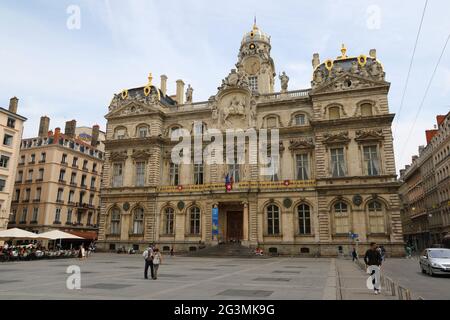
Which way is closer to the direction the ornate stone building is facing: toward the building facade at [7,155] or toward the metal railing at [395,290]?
the metal railing

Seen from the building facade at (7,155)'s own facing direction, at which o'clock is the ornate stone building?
The ornate stone building is roughly at 12 o'clock from the building facade.

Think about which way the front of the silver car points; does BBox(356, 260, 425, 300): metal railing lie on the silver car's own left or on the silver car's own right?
on the silver car's own right

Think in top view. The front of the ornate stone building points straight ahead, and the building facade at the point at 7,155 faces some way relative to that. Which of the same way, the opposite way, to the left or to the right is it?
to the left

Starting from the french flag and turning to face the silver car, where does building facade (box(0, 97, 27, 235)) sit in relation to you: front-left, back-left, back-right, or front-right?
back-right

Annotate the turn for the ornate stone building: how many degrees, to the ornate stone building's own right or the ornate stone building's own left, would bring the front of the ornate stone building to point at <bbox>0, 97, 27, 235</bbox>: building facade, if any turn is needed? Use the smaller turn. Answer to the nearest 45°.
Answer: approximately 90° to the ornate stone building's own right

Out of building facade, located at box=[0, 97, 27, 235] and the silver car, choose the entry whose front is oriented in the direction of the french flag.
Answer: the building facade
